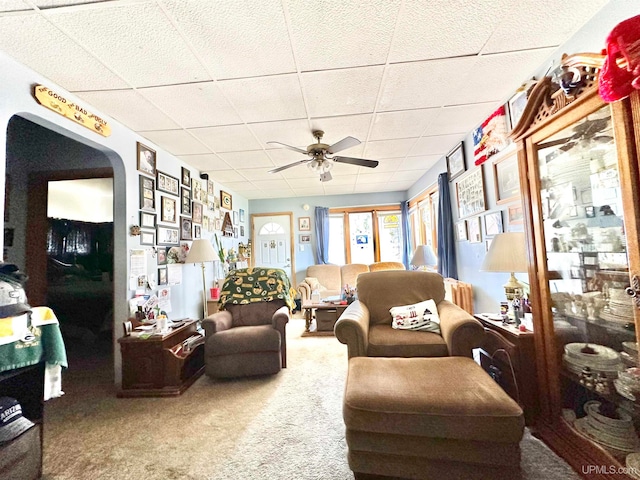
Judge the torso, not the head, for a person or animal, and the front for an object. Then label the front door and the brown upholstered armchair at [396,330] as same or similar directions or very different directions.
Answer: same or similar directions

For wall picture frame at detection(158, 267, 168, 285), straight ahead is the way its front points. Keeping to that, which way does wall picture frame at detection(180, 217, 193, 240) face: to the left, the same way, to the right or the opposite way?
the same way

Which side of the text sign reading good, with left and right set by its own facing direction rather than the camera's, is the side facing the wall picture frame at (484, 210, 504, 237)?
front

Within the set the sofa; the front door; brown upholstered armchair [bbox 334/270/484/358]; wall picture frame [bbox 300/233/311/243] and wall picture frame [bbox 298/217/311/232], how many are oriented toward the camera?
5

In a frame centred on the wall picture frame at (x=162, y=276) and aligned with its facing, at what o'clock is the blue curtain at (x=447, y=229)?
The blue curtain is roughly at 11 o'clock from the wall picture frame.

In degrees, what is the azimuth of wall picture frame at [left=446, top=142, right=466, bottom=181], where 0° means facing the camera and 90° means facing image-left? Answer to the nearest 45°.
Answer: approximately 45°

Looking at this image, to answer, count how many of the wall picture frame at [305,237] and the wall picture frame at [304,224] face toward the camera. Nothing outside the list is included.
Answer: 2

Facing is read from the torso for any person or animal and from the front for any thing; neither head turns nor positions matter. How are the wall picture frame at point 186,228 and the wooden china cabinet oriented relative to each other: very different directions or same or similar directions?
very different directions

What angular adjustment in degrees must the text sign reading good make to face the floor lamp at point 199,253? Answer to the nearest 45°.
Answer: approximately 90° to its left

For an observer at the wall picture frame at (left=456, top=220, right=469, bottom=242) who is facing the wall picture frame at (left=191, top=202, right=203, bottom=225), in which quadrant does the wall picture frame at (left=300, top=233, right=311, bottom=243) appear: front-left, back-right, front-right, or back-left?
front-right

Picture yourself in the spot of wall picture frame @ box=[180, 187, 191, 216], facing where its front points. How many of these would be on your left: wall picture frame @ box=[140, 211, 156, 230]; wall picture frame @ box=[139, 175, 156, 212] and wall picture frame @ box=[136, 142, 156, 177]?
0

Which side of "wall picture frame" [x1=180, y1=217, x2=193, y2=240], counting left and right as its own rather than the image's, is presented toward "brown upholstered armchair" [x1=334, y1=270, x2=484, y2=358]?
front

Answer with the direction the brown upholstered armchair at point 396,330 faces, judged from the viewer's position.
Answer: facing the viewer

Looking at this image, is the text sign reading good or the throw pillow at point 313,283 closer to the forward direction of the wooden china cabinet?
the text sign reading good

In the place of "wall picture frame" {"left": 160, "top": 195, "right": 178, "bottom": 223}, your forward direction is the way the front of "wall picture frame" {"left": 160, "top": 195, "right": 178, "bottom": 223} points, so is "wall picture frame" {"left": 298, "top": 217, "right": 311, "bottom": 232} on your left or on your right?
on your left

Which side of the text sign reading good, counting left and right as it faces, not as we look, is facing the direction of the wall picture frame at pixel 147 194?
left

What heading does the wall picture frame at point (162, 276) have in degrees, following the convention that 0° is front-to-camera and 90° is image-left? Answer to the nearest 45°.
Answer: approximately 315°

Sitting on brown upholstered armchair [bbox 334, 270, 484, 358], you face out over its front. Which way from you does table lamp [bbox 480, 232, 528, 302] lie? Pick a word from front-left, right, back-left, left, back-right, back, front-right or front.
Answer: left

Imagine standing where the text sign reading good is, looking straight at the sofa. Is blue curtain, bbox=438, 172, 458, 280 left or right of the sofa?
right
